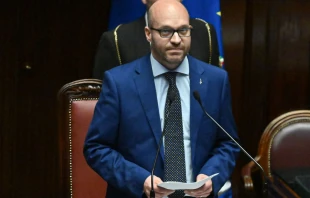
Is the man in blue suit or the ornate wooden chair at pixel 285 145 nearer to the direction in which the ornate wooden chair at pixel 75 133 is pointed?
the man in blue suit

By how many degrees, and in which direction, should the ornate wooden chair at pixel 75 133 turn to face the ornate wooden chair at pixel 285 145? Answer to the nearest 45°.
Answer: approximately 90° to its left

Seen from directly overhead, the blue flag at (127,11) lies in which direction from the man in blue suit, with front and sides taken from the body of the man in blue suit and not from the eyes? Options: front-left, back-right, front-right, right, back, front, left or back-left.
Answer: back

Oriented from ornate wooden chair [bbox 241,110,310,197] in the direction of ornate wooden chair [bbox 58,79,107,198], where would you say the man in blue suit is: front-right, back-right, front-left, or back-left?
front-left

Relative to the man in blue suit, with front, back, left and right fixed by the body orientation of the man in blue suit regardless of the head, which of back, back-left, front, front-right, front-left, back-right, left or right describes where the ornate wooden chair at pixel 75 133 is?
back-right

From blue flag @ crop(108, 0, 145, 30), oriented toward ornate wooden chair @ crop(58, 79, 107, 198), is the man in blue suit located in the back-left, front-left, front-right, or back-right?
front-left

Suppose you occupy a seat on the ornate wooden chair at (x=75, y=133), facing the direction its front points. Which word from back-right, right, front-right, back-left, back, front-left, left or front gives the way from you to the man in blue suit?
front-left

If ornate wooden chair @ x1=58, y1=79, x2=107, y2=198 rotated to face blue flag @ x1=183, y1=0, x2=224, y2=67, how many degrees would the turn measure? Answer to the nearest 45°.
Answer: approximately 135° to its left

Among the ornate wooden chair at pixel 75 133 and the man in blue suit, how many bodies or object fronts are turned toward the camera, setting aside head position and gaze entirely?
2

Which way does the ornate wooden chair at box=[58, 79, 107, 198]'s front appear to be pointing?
toward the camera

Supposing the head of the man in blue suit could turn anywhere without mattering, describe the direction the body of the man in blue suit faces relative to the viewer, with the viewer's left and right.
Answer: facing the viewer
